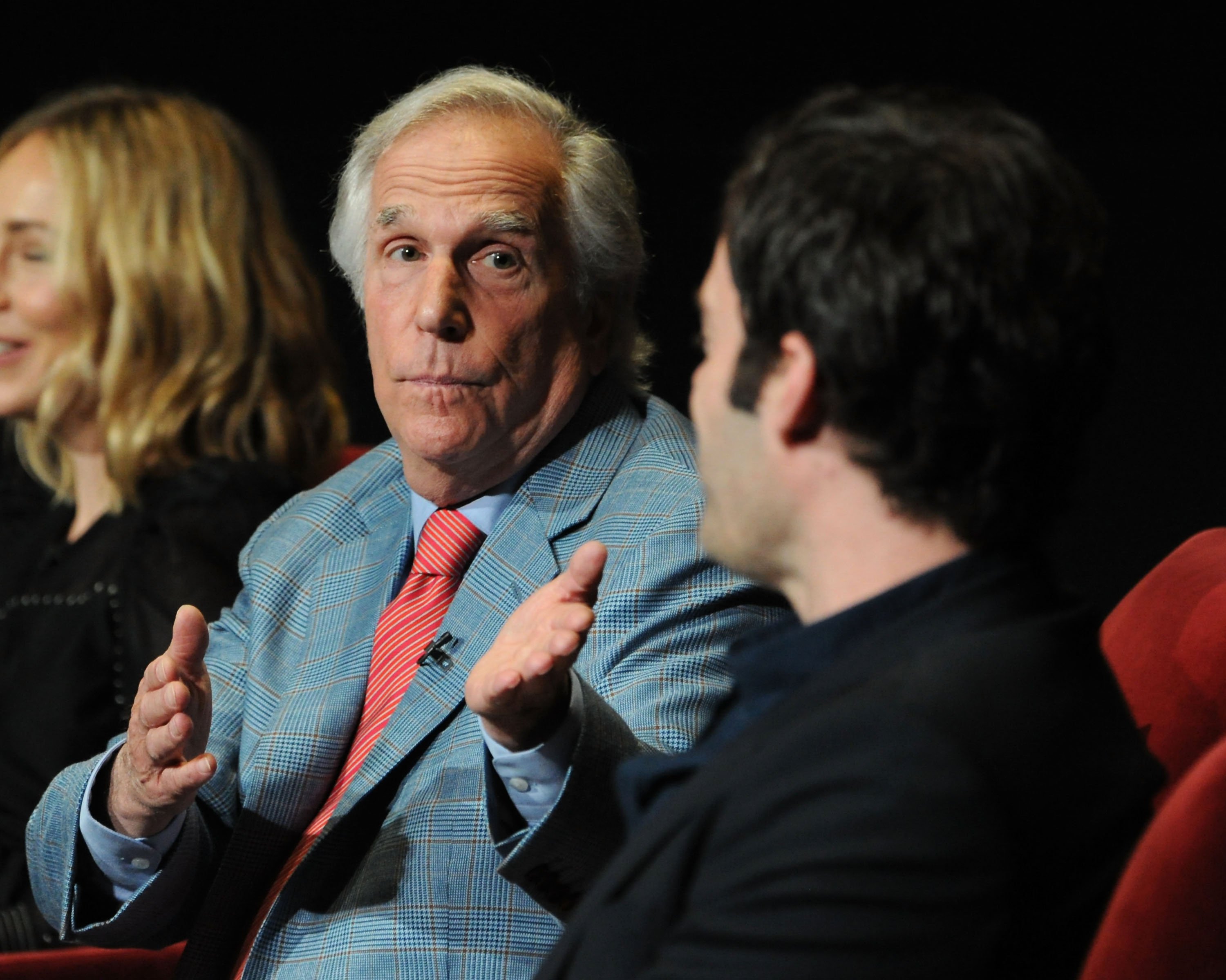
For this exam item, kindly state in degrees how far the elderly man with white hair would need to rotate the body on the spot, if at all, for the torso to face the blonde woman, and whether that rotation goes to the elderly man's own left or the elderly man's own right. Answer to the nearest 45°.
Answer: approximately 90° to the elderly man's own right

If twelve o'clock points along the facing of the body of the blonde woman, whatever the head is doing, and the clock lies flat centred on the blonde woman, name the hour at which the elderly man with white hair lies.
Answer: The elderly man with white hair is roughly at 10 o'clock from the blonde woman.

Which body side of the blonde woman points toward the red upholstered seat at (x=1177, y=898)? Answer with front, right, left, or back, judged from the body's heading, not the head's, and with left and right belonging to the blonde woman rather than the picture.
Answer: left

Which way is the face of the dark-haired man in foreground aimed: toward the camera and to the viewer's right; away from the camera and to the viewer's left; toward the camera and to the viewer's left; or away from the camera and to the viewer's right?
away from the camera and to the viewer's left

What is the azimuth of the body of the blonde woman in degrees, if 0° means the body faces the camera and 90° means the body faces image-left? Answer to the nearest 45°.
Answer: approximately 45°

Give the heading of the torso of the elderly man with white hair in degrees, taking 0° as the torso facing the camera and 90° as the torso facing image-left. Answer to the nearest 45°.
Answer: approximately 45°
